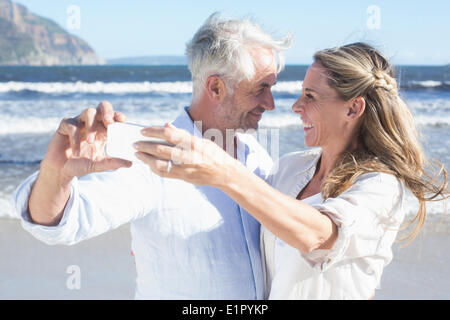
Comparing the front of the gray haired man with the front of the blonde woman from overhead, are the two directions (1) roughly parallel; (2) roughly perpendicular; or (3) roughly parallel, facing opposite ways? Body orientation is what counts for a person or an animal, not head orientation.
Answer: roughly perpendicular

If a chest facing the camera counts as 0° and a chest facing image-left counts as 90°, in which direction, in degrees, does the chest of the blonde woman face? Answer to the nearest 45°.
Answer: approximately 45°

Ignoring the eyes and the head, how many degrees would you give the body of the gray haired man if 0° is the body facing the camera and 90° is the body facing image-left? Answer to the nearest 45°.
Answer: approximately 315°
